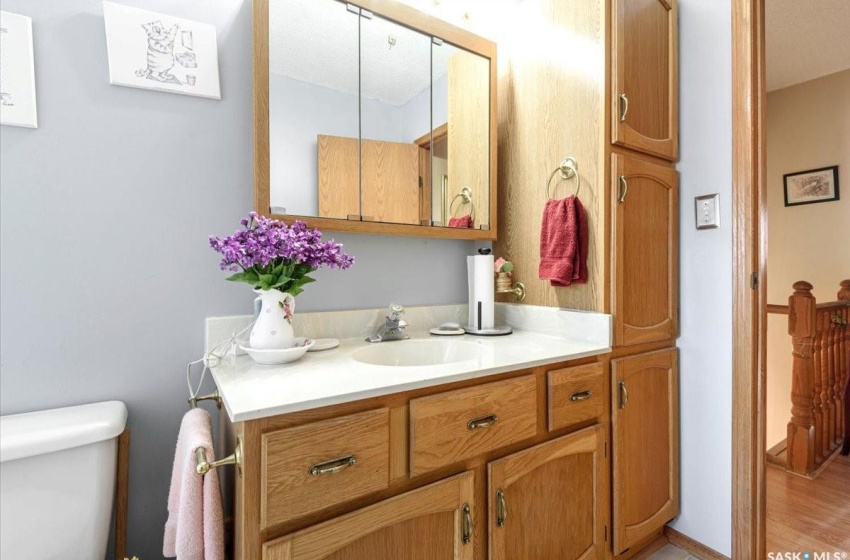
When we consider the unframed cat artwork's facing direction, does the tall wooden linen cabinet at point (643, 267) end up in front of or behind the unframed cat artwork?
in front

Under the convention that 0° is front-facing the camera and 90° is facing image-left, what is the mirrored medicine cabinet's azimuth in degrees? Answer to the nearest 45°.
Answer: approximately 315°

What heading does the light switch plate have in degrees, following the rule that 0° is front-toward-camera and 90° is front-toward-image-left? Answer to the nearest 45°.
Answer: approximately 45°

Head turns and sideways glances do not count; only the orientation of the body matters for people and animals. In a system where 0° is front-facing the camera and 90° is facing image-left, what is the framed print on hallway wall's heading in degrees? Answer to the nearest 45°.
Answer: approximately 45°

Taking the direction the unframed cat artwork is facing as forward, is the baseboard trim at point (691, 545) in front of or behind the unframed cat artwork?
in front

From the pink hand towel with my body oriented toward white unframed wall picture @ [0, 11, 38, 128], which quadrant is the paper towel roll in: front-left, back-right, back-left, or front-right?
back-right

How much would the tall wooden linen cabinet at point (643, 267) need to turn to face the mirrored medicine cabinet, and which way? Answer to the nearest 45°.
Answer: approximately 90° to its right

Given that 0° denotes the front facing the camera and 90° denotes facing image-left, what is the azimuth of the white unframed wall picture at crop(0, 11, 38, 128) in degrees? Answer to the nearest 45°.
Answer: approximately 315°
